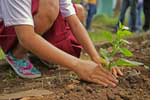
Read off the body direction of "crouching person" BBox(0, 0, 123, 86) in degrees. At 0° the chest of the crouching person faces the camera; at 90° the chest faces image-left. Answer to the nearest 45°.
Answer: approximately 315°
